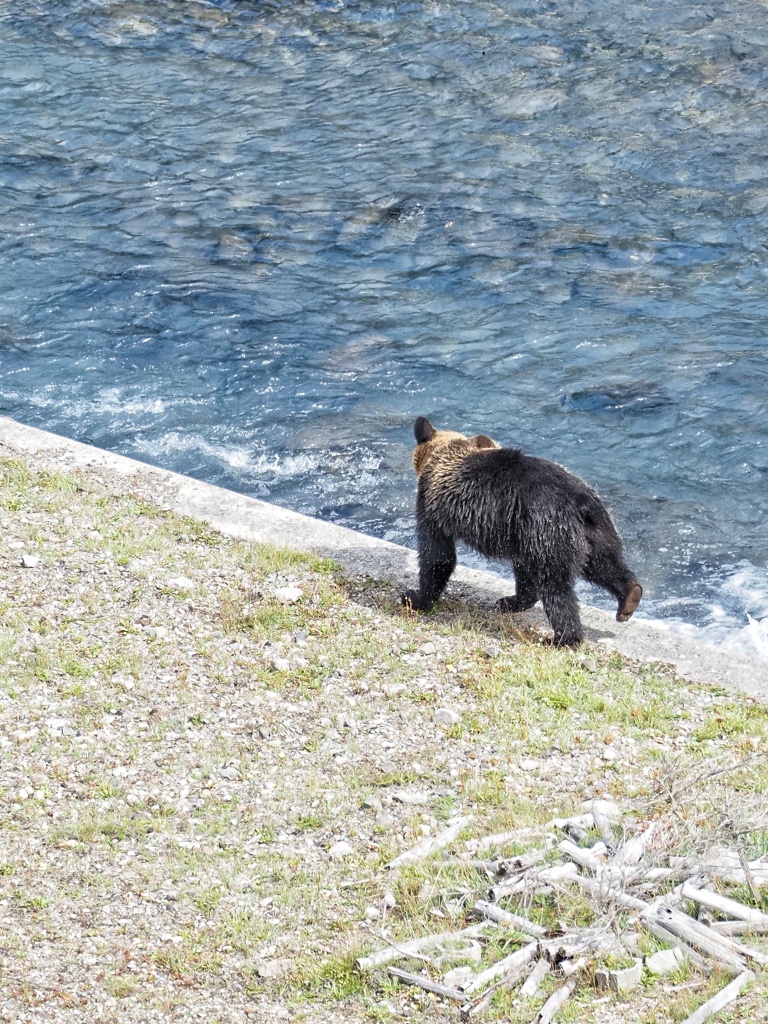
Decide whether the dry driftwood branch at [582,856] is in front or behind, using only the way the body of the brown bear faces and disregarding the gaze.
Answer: behind

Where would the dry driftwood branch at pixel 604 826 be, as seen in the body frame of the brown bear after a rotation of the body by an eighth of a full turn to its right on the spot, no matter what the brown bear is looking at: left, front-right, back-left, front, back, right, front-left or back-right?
back

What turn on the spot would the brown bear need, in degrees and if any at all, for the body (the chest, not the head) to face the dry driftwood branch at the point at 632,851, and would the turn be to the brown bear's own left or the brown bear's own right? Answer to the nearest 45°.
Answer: approximately 135° to the brown bear's own left

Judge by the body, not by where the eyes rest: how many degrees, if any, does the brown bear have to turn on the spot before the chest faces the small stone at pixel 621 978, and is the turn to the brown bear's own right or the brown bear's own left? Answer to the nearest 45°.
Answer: approximately 135° to the brown bear's own left

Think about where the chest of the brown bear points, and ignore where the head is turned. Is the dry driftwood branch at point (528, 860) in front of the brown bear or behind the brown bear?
behind

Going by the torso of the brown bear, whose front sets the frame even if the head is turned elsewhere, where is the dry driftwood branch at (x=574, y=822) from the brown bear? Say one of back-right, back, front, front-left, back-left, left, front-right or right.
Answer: back-left

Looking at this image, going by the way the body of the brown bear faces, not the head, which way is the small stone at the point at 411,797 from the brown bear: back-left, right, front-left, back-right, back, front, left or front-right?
back-left

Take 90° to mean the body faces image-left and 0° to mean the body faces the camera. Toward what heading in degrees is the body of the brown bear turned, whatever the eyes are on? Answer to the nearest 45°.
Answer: approximately 135°

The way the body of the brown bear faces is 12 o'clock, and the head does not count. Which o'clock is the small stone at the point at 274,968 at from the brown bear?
The small stone is roughly at 8 o'clock from the brown bear.

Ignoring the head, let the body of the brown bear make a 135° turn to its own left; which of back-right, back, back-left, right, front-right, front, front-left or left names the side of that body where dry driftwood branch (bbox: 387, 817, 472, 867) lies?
front

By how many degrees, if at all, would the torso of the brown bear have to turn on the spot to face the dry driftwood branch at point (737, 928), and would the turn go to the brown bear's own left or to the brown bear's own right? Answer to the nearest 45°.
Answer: approximately 135° to the brown bear's own left

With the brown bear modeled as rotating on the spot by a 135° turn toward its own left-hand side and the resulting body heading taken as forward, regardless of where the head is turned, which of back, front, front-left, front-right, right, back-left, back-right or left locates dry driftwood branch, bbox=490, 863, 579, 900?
front

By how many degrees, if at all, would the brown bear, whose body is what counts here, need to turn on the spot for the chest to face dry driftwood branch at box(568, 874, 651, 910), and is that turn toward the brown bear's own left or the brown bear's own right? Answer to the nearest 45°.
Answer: approximately 135° to the brown bear's own left
